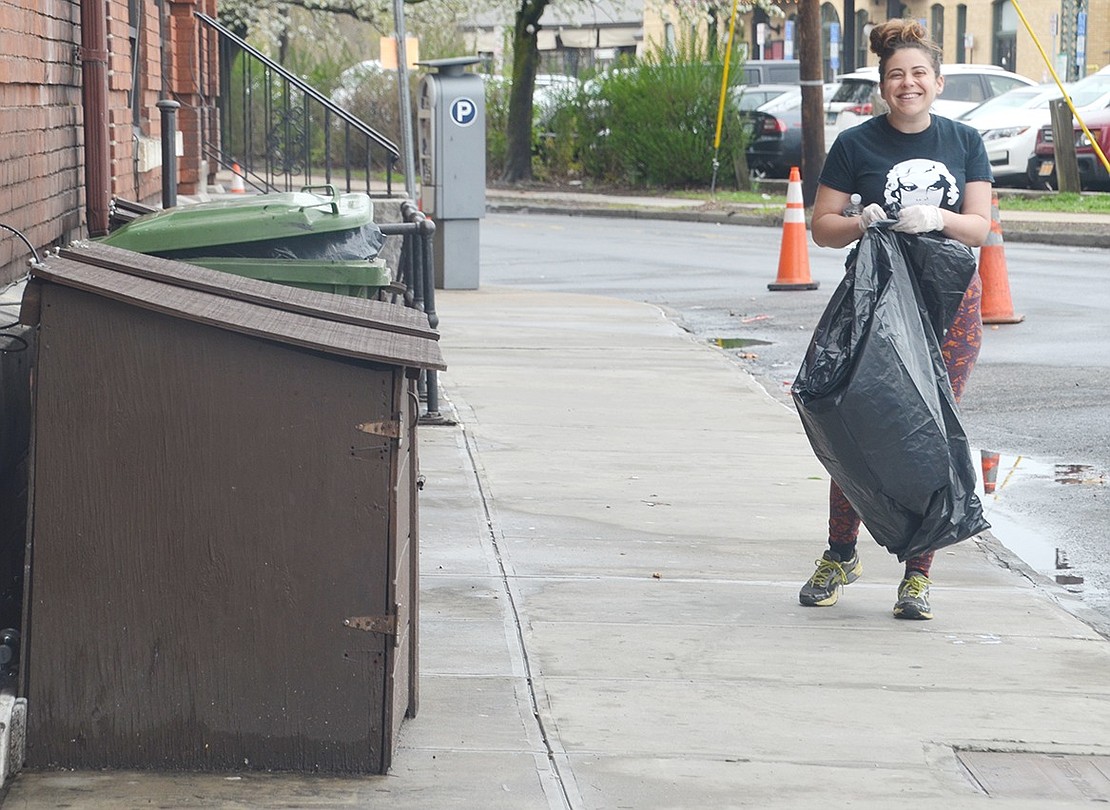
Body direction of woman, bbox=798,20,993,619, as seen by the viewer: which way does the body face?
toward the camera

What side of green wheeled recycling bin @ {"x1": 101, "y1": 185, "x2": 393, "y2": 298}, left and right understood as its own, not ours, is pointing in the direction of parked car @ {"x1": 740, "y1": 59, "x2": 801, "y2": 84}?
left

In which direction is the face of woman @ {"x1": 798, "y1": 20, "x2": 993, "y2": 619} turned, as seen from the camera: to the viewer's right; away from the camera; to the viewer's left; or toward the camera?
toward the camera

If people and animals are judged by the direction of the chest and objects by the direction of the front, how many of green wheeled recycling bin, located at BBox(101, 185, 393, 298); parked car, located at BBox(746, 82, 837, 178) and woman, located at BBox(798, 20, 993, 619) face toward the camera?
1

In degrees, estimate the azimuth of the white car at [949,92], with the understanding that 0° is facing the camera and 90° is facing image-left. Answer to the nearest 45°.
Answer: approximately 225°

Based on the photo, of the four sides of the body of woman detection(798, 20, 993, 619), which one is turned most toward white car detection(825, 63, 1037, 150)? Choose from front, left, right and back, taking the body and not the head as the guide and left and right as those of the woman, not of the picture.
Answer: back

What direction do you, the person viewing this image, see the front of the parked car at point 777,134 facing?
facing away from the viewer and to the right of the viewer

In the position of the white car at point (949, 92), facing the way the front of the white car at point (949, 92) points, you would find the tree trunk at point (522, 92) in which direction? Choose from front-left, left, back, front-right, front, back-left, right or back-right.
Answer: back-left

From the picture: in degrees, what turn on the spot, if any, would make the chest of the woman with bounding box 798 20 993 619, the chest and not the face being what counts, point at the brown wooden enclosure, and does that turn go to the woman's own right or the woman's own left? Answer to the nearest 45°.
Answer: approximately 45° to the woman's own right

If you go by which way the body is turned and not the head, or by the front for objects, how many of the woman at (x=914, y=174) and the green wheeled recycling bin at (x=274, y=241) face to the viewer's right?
1

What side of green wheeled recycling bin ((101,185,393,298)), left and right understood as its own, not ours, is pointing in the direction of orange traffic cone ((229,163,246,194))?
left

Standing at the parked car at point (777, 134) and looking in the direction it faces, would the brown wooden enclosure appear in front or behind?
behind

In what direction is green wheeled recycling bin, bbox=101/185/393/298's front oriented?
to the viewer's right
